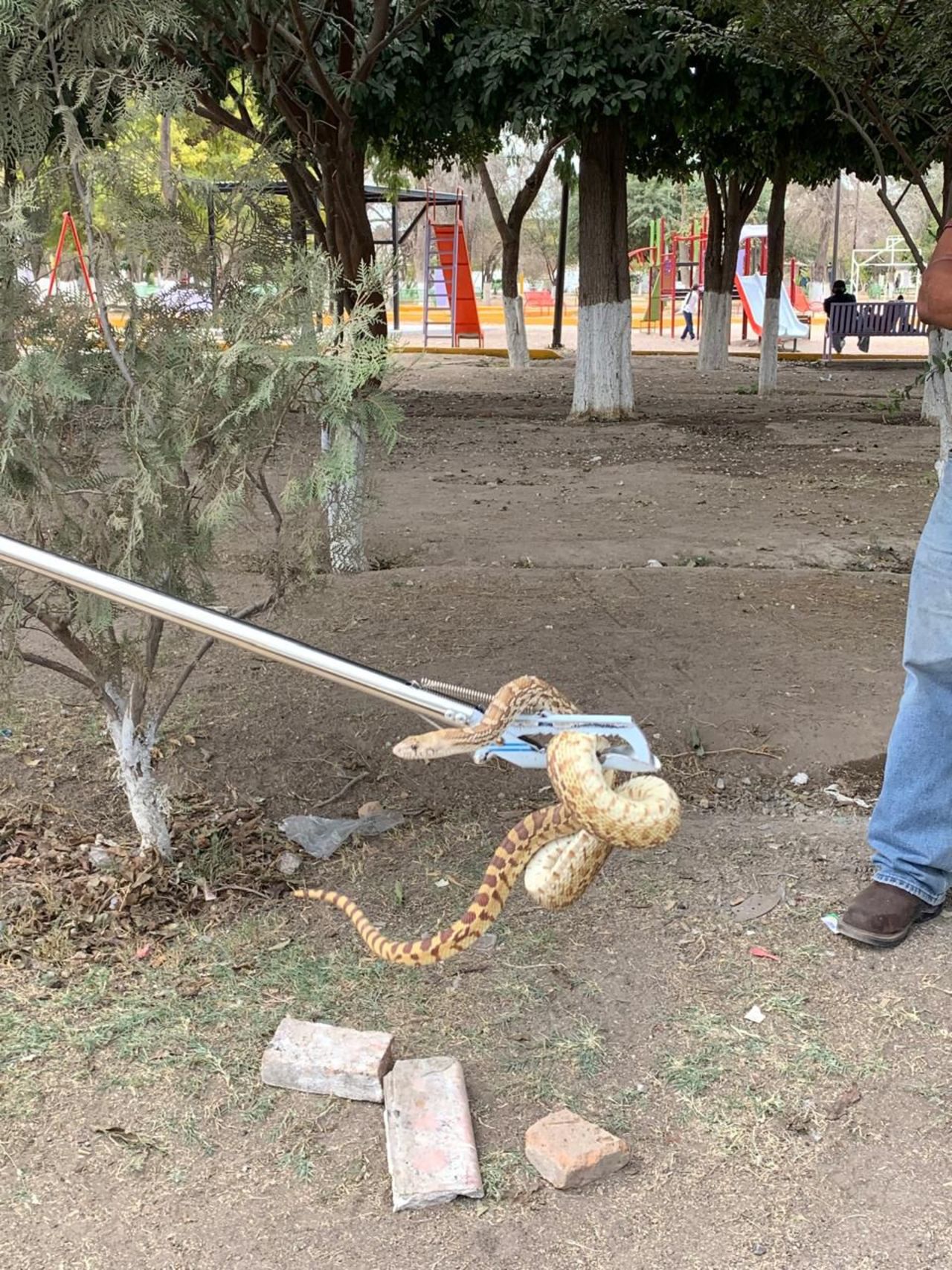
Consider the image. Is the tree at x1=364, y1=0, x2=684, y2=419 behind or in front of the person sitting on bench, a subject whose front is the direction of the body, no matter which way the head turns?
behind

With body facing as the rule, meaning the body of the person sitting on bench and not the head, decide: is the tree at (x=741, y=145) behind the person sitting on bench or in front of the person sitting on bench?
behind

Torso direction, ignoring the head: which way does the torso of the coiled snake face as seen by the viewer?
to the viewer's left

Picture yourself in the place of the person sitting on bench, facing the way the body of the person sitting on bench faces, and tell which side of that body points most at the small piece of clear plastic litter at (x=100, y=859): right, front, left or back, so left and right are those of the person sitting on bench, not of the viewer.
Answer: back

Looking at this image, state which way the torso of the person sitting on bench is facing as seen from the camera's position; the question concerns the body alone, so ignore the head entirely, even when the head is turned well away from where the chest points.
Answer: away from the camera

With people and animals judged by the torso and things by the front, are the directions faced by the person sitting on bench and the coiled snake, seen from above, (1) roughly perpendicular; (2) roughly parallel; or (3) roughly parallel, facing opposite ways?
roughly perpendicular

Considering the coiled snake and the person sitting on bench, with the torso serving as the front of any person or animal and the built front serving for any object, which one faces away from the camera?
the person sitting on bench

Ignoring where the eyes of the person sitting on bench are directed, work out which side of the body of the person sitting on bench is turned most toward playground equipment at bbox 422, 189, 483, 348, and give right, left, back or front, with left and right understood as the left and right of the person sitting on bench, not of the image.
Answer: left

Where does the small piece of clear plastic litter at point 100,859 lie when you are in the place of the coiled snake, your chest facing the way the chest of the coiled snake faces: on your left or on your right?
on your right

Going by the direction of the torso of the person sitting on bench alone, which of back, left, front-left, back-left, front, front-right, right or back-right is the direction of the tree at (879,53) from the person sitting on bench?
back

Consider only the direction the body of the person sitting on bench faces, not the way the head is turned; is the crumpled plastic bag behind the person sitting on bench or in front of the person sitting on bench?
behind

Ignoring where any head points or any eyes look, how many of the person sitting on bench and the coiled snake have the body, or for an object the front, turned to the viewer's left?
1
